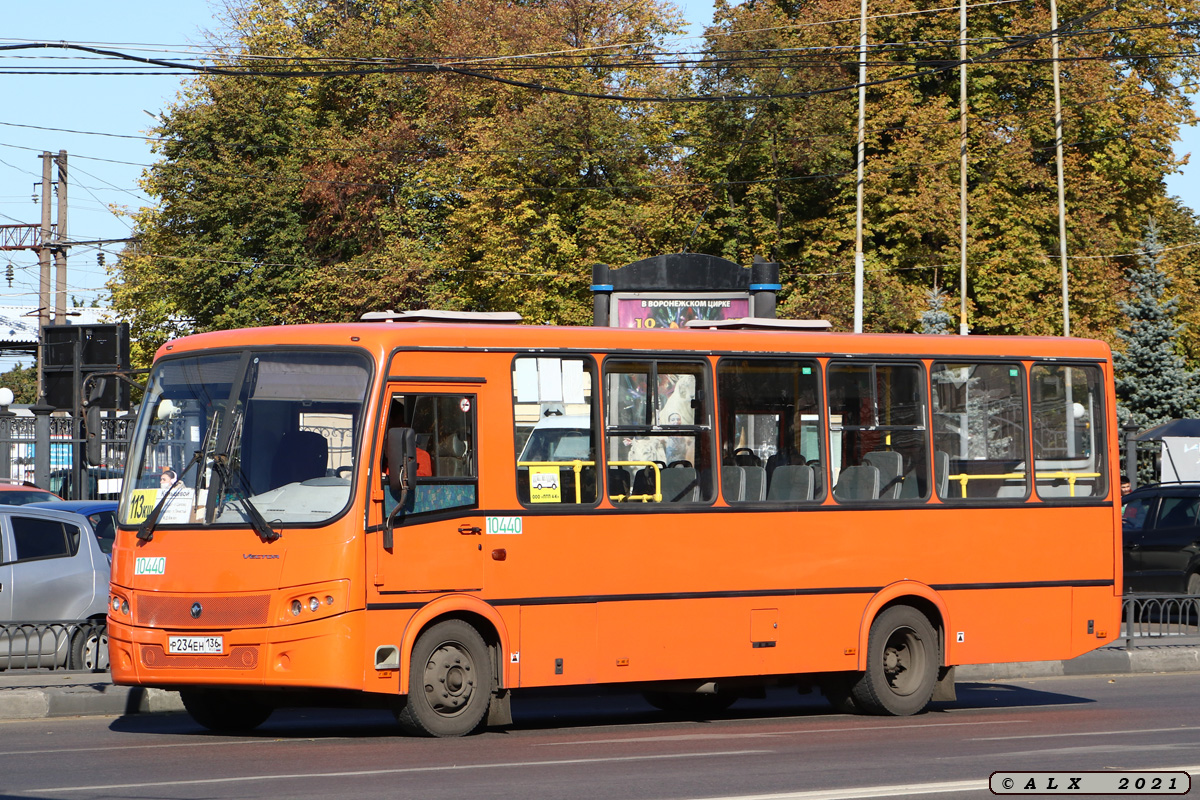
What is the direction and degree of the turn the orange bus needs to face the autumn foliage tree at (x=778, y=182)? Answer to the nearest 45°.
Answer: approximately 135° to its right

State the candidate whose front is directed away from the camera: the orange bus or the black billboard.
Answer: the black billboard

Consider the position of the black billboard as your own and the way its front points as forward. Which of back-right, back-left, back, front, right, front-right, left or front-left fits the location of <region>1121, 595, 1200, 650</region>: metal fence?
back-right

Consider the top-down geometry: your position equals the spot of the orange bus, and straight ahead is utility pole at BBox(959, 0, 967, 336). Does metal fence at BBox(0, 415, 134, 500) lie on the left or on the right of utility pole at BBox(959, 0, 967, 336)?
left

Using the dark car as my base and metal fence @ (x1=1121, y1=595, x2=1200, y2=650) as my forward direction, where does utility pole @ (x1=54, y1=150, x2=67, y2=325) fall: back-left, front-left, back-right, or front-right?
back-right

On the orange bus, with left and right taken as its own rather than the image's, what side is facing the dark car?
back

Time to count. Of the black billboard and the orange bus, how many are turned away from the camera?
1

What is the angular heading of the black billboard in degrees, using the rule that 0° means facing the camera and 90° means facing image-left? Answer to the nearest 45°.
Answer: approximately 180°

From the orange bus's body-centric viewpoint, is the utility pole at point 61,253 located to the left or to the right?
on its right

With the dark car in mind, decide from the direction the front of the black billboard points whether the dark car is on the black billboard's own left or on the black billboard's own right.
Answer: on the black billboard's own right

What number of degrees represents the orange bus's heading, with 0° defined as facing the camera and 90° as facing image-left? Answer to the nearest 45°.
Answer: approximately 45°

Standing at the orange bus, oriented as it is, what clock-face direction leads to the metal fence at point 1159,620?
The metal fence is roughly at 6 o'clock from the orange bus.

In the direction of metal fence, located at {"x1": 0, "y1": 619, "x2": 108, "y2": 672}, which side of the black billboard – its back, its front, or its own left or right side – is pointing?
back
